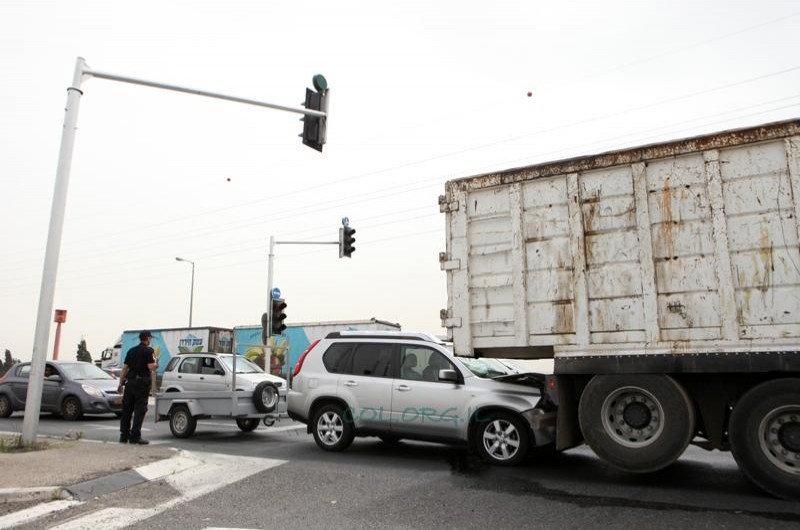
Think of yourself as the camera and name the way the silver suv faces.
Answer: facing to the right of the viewer

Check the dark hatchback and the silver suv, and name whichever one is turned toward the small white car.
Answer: the dark hatchback

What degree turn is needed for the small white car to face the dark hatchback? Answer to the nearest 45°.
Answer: approximately 180°

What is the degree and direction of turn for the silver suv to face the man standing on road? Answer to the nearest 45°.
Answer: approximately 180°

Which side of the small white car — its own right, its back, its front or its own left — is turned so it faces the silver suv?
front

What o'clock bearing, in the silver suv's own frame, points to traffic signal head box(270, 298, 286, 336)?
The traffic signal head is roughly at 8 o'clock from the silver suv.

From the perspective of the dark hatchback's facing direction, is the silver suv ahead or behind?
ahead

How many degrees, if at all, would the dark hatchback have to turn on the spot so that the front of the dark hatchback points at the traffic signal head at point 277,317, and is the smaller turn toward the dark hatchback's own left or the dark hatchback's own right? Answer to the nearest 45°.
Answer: approximately 45° to the dark hatchback's own left

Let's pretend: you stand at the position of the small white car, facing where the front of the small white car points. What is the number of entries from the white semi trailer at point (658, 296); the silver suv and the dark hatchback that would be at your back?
1

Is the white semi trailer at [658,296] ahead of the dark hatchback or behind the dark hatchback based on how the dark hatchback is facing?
ahead

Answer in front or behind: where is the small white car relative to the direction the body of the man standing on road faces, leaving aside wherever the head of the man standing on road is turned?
in front

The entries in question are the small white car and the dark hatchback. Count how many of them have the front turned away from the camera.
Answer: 0

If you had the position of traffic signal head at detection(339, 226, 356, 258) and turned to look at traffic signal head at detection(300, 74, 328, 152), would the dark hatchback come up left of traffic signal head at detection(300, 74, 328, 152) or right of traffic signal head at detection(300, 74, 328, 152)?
right
